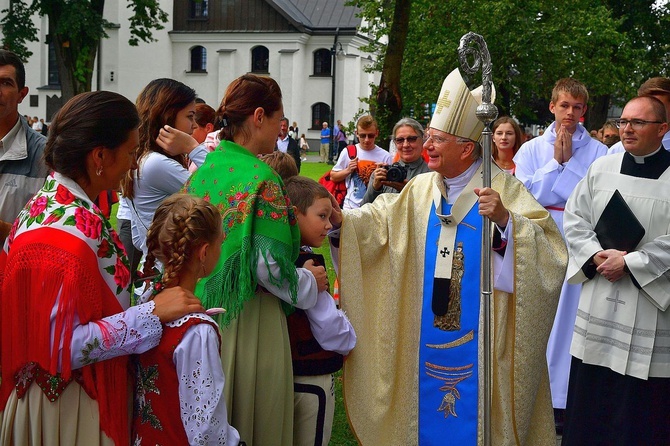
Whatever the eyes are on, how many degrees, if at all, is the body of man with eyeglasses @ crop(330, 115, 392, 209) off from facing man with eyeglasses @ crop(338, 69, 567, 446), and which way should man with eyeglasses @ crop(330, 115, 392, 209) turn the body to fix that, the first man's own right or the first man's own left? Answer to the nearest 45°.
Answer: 0° — they already face them

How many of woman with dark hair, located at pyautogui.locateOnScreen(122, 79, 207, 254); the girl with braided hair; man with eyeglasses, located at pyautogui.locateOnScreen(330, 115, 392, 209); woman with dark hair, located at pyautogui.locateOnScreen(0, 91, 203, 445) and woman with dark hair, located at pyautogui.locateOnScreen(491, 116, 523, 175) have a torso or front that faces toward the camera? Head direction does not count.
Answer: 2

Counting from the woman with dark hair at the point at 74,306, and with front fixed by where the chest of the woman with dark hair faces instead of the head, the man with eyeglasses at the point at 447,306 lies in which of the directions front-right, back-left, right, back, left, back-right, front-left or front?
front

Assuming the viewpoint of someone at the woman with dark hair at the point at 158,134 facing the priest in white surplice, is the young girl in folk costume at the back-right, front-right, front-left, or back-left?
front-right

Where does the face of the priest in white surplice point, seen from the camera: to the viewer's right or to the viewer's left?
to the viewer's left

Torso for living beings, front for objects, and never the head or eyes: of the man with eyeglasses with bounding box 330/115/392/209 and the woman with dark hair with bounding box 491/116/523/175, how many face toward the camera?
2

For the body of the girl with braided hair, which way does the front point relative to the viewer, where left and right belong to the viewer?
facing away from the viewer and to the right of the viewer

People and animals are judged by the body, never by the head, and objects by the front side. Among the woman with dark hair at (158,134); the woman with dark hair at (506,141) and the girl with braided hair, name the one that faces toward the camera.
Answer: the woman with dark hair at (506,141)

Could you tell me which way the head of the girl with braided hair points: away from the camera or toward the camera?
away from the camera

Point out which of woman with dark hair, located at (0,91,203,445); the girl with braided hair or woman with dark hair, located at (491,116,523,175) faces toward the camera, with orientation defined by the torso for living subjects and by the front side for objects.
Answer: woman with dark hair, located at (491,116,523,175)

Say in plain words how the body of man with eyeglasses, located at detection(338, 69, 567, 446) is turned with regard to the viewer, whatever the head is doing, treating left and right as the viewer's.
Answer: facing the viewer and to the left of the viewer

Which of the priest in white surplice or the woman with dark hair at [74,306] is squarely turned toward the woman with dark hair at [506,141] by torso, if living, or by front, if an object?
the woman with dark hair at [74,306]

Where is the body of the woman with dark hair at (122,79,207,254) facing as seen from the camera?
to the viewer's right

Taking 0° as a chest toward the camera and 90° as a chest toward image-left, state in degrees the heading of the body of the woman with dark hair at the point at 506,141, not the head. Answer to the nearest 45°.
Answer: approximately 0°

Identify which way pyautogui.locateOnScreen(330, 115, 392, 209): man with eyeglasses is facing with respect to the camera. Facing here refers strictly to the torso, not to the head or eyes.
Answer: toward the camera

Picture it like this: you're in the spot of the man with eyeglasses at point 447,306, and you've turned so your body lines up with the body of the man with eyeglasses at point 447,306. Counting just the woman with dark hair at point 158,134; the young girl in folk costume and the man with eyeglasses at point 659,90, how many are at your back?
1

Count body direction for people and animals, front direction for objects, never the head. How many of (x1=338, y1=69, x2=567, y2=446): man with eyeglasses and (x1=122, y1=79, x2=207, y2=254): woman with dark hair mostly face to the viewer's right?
1
